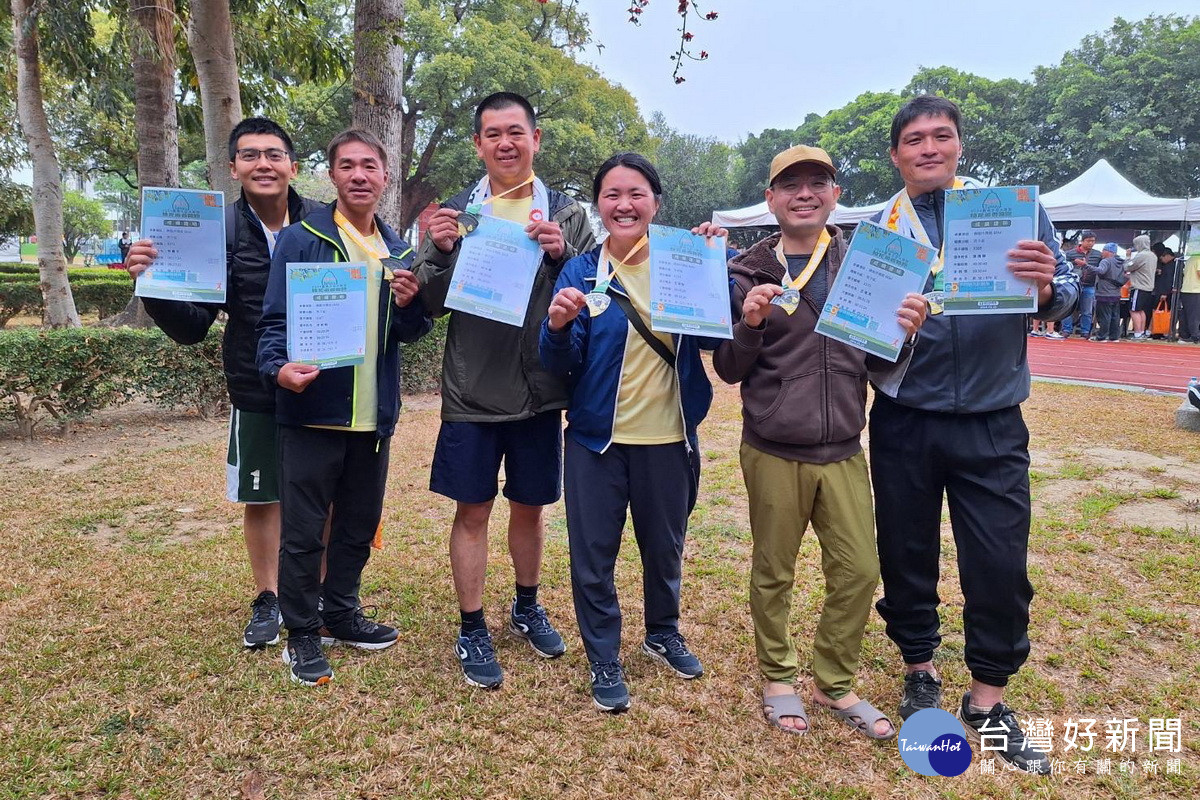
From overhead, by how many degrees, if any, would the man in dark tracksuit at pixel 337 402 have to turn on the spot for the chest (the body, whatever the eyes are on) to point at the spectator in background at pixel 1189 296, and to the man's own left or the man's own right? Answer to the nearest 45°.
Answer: approximately 90° to the man's own left

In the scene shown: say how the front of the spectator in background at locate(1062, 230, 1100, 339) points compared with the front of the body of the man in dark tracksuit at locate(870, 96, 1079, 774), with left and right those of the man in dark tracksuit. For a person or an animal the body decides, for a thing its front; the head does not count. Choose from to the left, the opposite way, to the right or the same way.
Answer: the same way

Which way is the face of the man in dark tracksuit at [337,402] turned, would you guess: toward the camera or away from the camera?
toward the camera

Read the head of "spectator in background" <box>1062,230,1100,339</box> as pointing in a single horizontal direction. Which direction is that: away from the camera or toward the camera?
toward the camera

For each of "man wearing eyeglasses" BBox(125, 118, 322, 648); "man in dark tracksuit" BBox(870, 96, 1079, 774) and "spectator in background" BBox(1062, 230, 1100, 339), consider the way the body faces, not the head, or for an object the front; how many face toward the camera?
3

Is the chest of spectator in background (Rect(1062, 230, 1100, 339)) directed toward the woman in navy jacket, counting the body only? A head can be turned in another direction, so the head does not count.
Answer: yes

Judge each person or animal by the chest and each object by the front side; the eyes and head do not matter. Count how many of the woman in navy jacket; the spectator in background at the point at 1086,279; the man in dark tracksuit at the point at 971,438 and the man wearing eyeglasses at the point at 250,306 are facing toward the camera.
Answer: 4

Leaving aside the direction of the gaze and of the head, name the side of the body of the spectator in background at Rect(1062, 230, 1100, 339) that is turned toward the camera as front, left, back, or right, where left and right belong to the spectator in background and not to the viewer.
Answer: front

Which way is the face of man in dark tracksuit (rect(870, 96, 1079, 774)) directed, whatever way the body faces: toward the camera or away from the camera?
toward the camera

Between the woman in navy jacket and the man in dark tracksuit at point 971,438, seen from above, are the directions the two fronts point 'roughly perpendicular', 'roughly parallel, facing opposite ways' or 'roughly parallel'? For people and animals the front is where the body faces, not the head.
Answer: roughly parallel

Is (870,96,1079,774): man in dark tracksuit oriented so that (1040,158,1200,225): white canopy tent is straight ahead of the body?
no

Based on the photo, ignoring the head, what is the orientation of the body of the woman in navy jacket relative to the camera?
toward the camera

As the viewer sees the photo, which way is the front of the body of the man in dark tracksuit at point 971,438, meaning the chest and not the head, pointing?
toward the camera

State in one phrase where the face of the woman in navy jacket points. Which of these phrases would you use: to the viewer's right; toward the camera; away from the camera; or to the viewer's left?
toward the camera
